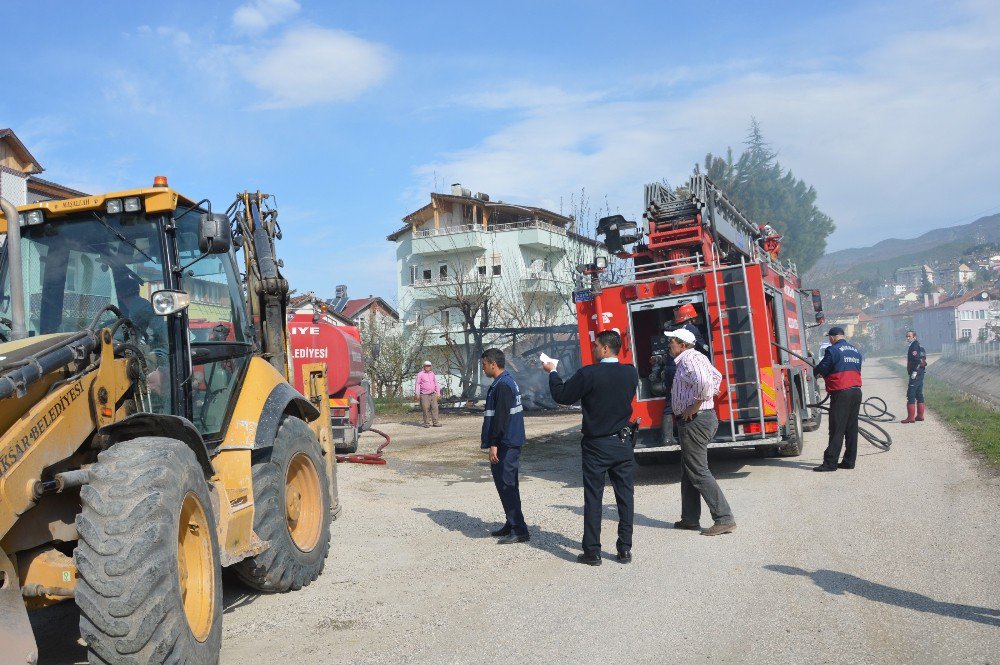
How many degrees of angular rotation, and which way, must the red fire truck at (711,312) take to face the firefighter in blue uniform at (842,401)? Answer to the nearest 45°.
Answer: approximately 135° to its right

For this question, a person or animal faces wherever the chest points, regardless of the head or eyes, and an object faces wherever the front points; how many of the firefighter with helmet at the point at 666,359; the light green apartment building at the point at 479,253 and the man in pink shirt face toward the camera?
2

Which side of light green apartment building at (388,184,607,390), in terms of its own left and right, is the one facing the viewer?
front

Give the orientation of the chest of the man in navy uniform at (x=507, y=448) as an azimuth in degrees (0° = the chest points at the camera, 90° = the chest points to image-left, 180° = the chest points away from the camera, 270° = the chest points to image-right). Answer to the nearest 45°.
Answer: approximately 90°

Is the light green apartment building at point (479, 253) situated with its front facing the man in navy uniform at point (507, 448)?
yes

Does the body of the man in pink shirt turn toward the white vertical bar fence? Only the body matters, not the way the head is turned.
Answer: no

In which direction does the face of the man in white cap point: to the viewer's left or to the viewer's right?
to the viewer's left

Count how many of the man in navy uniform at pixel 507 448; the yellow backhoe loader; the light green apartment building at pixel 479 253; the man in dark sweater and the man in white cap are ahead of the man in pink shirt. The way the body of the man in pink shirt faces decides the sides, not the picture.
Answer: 4

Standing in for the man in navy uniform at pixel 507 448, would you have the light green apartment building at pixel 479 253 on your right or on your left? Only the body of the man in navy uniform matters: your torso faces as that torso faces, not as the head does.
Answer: on your right

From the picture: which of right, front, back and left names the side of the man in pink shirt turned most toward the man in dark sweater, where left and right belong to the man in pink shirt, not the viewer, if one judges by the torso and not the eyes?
front

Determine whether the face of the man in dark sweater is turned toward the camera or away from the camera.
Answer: away from the camera

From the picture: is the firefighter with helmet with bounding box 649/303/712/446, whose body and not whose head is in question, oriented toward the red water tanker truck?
no

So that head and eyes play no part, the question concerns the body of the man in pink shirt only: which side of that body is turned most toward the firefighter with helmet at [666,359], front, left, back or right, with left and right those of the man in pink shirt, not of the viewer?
front

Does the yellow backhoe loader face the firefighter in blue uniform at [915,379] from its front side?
no

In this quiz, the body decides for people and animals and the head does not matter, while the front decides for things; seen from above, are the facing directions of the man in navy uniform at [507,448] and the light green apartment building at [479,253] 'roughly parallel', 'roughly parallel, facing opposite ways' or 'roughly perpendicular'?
roughly perpendicular
